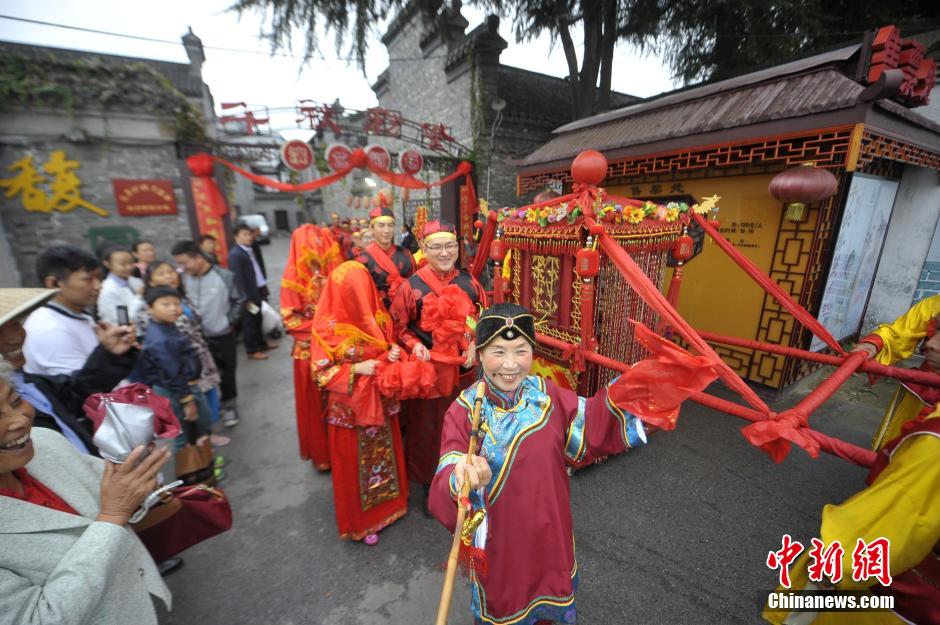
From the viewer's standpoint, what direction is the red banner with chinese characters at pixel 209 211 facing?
toward the camera

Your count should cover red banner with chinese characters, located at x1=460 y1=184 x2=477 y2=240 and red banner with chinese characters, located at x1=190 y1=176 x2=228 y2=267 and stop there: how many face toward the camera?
2

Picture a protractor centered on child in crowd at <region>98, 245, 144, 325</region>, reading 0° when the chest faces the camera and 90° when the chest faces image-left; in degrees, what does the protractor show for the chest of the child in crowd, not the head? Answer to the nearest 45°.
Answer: approximately 315°

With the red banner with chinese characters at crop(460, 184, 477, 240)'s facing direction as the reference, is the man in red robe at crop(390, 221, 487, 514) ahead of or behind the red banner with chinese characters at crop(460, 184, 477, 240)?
ahead

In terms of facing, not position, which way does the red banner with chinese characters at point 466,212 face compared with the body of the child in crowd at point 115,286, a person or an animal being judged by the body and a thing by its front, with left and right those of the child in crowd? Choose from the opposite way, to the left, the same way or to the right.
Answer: to the right

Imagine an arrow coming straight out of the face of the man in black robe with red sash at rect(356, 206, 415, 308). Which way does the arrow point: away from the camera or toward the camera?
toward the camera

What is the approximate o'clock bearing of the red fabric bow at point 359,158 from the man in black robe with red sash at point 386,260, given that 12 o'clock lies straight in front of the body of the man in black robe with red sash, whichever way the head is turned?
The red fabric bow is roughly at 6 o'clock from the man in black robe with red sash.

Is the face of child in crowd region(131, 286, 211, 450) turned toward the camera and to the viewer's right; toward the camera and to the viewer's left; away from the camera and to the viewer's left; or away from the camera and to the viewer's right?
toward the camera and to the viewer's right

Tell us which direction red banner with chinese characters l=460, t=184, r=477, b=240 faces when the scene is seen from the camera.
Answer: facing the viewer

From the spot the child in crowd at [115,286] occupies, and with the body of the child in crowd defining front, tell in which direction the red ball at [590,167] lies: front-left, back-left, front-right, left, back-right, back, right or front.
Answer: front

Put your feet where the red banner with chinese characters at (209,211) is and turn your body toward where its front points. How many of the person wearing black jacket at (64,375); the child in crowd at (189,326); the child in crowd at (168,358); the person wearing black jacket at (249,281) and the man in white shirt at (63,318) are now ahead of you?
5

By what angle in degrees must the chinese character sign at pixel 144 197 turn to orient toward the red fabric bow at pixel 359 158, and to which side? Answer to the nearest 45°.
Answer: approximately 45° to its left

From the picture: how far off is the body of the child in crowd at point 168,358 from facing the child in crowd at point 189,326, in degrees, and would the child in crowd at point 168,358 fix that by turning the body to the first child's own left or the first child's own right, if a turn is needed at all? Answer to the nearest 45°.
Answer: approximately 135° to the first child's own left
